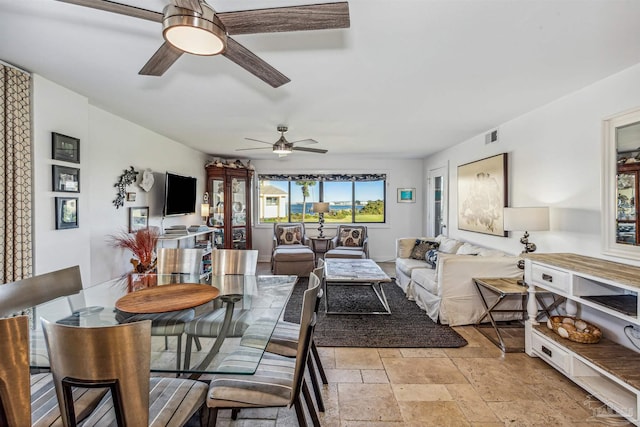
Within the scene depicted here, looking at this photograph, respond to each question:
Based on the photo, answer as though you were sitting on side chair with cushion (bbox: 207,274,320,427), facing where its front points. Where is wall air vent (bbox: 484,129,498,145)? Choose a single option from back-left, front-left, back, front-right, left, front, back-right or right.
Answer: back-right

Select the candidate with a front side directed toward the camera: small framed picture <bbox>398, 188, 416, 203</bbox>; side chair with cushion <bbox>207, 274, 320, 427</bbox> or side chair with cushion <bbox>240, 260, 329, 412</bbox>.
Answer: the small framed picture

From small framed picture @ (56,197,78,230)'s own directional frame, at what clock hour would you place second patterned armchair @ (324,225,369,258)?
The second patterned armchair is roughly at 10 o'clock from the small framed picture.

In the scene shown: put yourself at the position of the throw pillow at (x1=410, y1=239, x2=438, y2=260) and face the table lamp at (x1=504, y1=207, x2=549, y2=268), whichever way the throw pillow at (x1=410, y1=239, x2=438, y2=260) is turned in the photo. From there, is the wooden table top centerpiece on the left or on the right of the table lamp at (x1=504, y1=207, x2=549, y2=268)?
right

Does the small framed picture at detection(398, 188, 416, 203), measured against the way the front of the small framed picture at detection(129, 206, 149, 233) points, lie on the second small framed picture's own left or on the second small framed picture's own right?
on the second small framed picture's own left

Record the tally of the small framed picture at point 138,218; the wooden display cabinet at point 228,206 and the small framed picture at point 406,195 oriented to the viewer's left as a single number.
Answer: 0

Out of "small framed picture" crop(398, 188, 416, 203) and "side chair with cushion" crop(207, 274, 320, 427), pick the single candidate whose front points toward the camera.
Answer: the small framed picture

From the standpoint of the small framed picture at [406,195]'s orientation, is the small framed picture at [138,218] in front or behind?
in front

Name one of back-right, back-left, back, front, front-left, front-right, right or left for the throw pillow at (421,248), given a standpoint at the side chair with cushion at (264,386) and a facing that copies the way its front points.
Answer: back-right

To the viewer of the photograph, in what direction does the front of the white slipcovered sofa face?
facing the viewer and to the left of the viewer

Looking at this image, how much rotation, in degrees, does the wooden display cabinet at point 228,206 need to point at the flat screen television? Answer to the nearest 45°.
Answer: approximately 90° to its right

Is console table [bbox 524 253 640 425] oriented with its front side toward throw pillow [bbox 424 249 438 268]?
no

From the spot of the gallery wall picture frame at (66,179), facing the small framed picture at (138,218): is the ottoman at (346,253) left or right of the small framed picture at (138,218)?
right

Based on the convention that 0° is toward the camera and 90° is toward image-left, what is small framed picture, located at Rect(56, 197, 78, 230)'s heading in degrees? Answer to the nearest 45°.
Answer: approximately 315°

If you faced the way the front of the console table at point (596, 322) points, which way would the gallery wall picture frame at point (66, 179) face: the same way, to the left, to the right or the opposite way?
the opposite way

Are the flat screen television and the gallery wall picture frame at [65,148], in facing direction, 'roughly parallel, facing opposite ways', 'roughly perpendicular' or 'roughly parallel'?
roughly parallel

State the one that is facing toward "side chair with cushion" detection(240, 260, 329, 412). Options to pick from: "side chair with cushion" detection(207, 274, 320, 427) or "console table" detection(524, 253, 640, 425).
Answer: the console table

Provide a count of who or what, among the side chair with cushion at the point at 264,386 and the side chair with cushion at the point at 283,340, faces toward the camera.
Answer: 0

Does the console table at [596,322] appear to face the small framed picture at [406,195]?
no

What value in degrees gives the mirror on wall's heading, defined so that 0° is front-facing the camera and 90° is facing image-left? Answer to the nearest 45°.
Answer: approximately 45°
